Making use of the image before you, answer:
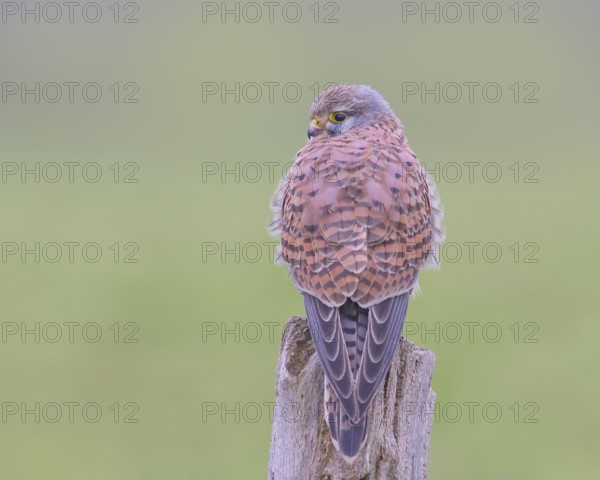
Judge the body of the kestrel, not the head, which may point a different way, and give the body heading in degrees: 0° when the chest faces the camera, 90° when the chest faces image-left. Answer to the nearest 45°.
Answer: approximately 180°
